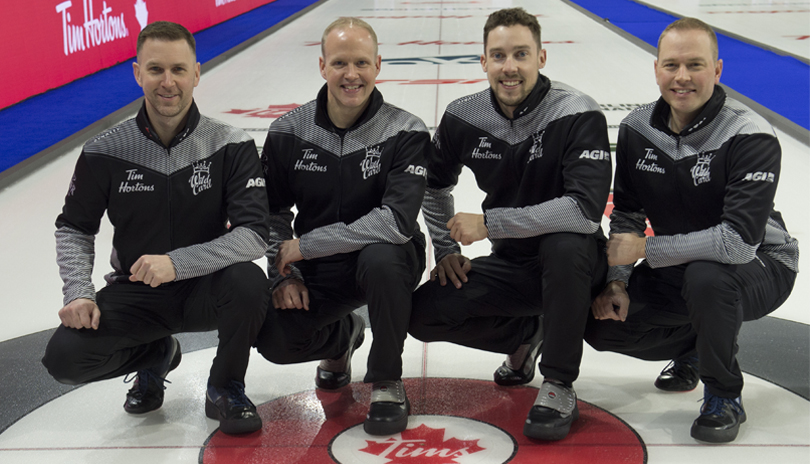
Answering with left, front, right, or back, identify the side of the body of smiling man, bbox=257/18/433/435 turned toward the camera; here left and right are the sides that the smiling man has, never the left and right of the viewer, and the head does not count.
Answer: front

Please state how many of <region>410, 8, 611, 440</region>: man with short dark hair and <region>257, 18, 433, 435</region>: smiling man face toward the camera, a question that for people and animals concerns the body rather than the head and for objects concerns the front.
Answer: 2

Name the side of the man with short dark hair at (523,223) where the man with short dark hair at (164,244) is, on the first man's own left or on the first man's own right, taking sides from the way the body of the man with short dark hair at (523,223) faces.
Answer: on the first man's own right

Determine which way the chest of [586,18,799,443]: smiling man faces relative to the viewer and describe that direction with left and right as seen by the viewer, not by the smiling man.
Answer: facing the viewer and to the left of the viewer

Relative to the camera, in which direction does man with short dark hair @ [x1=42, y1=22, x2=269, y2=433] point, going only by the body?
toward the camera

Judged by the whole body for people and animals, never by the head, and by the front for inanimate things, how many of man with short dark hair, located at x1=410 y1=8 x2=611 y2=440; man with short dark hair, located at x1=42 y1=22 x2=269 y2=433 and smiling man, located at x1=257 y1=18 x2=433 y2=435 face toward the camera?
3

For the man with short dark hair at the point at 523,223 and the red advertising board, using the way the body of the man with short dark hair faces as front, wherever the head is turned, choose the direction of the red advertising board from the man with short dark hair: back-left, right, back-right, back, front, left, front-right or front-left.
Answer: back-right

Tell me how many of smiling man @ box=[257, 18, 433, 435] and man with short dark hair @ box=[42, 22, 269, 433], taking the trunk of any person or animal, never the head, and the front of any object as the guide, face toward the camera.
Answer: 2

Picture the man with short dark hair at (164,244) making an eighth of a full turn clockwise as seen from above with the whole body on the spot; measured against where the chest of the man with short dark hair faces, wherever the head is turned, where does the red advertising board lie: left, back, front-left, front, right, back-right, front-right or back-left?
back-right

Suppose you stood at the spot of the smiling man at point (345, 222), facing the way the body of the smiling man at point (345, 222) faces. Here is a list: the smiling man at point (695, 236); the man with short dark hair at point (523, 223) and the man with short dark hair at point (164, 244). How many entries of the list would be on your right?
1

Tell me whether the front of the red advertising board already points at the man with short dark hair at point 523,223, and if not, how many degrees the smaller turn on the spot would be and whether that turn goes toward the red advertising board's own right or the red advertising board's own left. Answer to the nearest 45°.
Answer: approximately 45° to the red advertising board's own right

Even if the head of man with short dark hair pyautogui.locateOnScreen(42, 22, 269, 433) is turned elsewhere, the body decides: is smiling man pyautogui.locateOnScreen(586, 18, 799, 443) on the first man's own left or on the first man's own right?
on the first man's own left

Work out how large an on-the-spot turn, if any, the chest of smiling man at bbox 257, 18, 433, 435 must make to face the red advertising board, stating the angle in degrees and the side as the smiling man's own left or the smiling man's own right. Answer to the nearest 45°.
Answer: approximately 135° to the smiling man's own right
